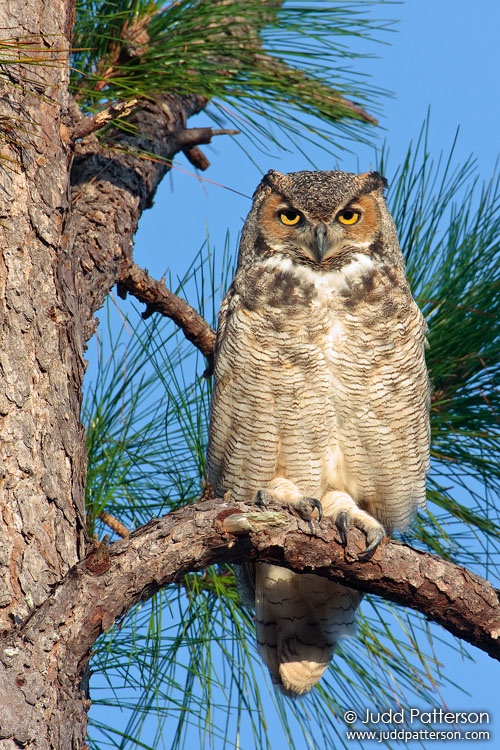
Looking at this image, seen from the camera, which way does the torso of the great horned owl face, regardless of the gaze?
toward the camera

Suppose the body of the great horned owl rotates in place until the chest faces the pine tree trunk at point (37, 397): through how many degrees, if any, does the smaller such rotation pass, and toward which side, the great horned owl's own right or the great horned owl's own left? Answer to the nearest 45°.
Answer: approximately 45° to the great horned owl's own right
